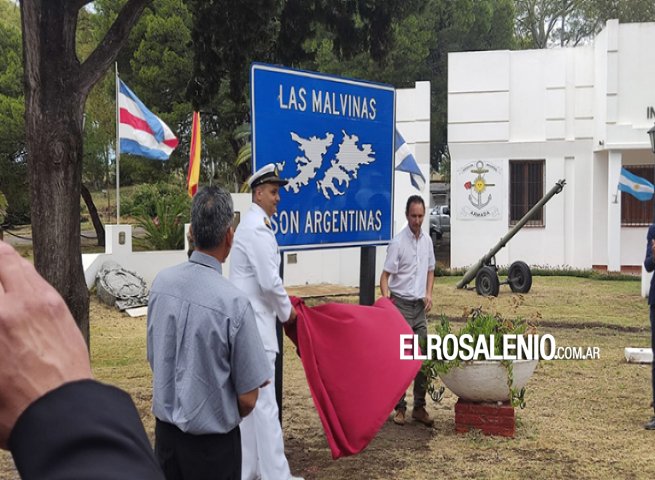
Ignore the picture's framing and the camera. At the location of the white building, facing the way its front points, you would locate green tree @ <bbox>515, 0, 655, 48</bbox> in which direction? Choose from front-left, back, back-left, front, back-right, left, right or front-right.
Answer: back

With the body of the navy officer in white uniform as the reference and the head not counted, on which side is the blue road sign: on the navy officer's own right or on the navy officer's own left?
on the navy officer's own left

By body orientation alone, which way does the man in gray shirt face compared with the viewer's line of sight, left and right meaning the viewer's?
facing away from the viewer and to the right of the viewer

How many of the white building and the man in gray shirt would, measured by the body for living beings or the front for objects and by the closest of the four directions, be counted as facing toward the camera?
1

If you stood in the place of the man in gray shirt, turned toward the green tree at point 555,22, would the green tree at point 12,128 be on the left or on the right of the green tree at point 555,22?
left

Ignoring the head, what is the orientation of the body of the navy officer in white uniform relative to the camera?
to the viewer's right

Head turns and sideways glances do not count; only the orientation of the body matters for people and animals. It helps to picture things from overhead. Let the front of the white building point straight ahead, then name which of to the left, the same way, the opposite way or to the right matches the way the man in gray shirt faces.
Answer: the opposite way

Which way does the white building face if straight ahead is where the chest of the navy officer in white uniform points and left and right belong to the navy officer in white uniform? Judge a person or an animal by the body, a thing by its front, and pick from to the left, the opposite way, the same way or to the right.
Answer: to the right

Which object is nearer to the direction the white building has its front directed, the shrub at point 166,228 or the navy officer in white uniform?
the navy officer in white uniform

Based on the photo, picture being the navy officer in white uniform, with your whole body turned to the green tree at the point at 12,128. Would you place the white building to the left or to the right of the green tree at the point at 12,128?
right
